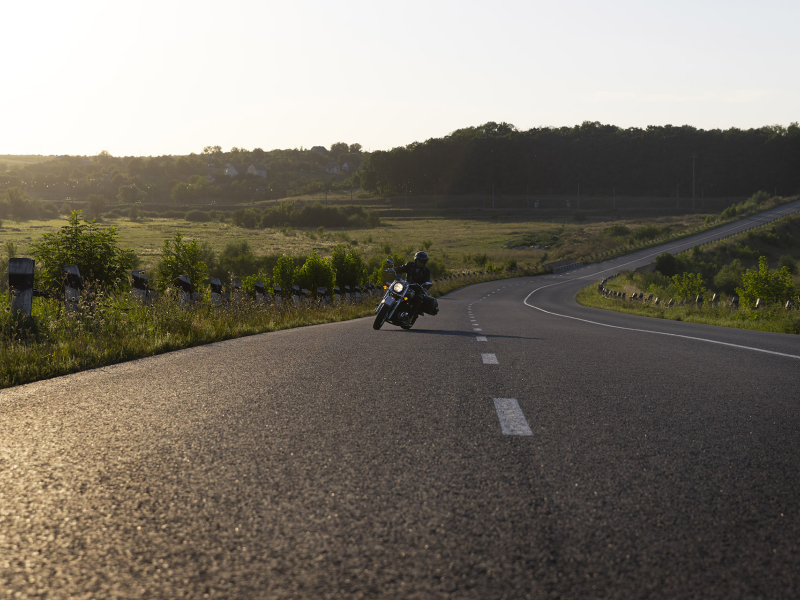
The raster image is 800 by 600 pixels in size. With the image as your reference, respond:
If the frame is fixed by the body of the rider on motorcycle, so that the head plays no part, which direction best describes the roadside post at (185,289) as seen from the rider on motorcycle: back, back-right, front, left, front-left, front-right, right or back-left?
front-right

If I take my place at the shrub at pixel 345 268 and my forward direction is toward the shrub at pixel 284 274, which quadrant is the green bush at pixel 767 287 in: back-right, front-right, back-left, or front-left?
back-left

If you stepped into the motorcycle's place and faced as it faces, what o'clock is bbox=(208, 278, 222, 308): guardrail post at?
The guardrail post is roughly at 2 o'clock from the motorcycle.

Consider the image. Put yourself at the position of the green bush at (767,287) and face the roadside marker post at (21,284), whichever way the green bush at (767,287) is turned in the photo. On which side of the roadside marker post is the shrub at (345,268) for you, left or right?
right

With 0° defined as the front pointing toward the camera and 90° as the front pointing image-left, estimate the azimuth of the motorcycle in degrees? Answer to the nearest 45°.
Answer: approximately 45°

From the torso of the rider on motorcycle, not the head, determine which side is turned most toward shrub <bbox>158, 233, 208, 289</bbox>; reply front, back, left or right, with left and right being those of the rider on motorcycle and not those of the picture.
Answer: right

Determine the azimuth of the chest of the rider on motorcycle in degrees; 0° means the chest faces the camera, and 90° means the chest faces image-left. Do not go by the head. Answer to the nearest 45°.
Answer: approximately 45°

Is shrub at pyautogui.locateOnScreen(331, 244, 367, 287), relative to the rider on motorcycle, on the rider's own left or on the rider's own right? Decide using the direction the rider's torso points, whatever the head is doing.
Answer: on the rider's own right

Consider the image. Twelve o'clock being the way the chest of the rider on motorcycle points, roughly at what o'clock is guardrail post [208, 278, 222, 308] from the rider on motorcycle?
The guardrail post is roughly at 2 o'clock from the rider on motorcycle.
